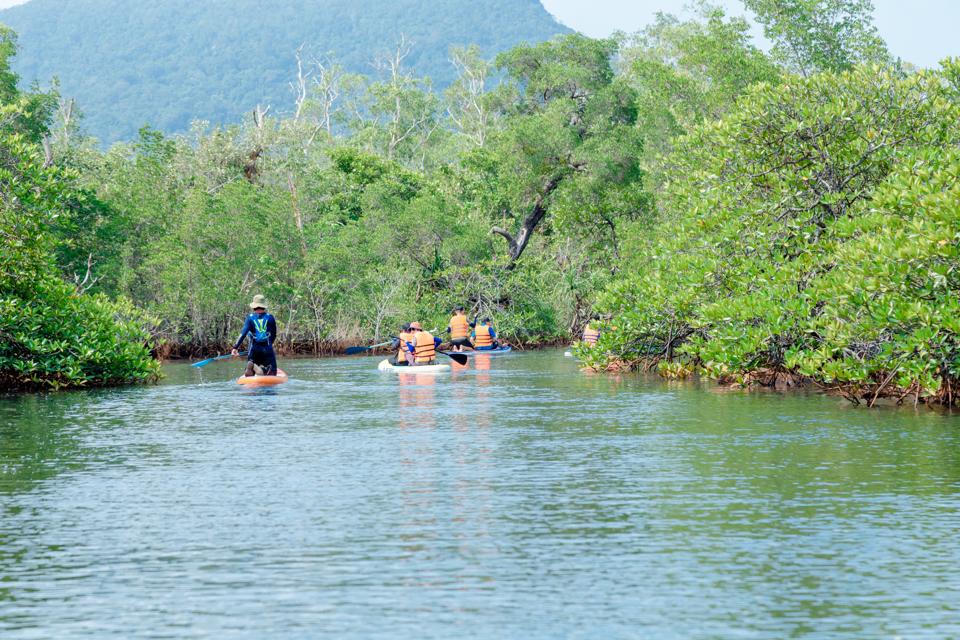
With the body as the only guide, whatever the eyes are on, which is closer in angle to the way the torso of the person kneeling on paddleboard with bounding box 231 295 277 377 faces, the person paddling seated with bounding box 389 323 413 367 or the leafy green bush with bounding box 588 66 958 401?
the person paddling seated

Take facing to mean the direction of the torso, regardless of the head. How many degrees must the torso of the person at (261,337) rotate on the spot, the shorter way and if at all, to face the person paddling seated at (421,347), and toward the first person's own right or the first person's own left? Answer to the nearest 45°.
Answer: approximately 45° to the first person's own right

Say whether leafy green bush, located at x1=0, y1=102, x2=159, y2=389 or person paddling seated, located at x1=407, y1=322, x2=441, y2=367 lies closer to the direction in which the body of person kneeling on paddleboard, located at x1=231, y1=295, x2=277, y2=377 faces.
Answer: the person paddling seated

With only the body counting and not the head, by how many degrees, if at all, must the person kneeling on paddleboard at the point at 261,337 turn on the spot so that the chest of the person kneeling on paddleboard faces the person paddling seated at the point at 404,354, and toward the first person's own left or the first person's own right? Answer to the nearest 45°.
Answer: approximately 45° to the first person's own right

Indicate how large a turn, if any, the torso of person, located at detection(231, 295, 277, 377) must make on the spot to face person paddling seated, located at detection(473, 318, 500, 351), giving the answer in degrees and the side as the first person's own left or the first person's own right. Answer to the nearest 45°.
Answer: approximately 45° to the first person's own right

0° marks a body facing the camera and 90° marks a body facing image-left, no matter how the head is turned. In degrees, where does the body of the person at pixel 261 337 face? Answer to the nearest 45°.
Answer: approximately 180°

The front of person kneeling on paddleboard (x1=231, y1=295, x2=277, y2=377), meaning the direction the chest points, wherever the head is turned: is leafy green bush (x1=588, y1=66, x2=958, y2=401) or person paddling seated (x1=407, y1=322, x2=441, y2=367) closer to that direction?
the person paddling seated

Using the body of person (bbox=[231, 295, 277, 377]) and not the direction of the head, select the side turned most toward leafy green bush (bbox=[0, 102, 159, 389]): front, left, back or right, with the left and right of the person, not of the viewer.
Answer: left

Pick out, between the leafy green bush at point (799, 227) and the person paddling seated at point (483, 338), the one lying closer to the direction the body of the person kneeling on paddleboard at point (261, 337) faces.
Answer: the person paddling seated
